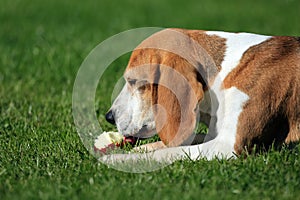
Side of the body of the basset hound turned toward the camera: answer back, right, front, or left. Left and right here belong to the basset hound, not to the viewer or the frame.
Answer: left
